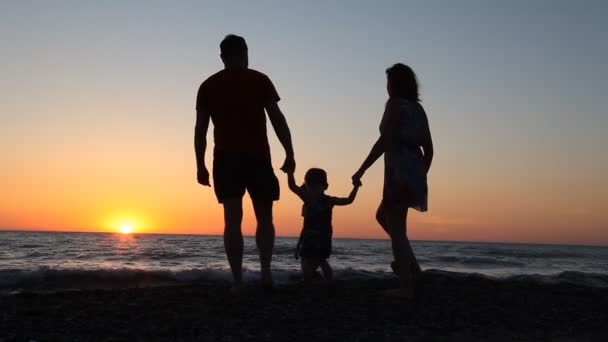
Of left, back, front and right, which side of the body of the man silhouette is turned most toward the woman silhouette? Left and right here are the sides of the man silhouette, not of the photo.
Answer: right

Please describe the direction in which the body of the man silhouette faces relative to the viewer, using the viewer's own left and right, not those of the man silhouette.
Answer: facing away from the viewer
